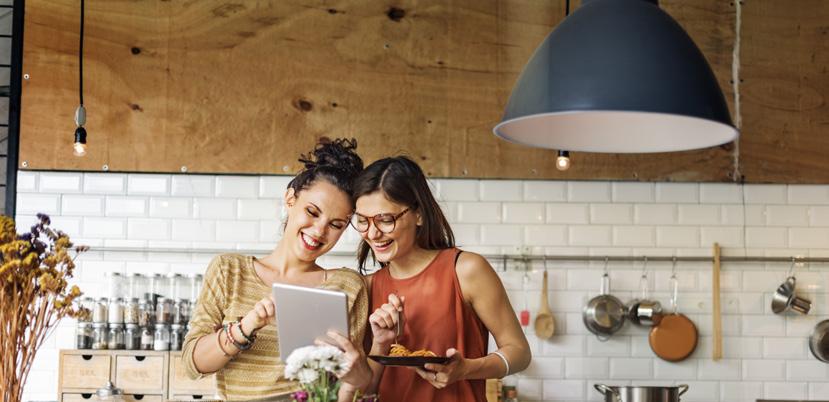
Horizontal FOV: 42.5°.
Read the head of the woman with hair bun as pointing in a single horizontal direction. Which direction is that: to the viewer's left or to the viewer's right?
to the viewer's right

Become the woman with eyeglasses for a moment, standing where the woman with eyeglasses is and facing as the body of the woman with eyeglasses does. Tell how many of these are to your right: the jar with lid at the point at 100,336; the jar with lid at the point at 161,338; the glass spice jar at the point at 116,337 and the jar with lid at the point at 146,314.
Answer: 4

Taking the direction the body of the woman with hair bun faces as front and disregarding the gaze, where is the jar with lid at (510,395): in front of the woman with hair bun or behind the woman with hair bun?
behind

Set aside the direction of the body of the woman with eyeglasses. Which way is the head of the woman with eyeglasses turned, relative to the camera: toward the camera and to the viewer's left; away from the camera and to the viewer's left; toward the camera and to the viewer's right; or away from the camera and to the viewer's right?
toward the camera and to the viewer's left

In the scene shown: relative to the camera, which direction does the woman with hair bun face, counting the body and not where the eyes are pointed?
toward the camera

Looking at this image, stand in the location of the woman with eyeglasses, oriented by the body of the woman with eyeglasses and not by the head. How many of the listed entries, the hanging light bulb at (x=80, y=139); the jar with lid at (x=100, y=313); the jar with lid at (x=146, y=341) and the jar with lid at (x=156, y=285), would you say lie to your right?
4

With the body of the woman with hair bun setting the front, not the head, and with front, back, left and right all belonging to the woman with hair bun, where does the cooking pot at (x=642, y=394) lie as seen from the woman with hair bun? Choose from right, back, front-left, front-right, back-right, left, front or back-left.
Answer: back-left

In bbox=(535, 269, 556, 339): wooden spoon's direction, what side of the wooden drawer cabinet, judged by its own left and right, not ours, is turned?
left

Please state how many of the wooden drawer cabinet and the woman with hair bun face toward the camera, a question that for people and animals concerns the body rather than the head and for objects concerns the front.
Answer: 2

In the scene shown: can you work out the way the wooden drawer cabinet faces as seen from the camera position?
facing the viewer

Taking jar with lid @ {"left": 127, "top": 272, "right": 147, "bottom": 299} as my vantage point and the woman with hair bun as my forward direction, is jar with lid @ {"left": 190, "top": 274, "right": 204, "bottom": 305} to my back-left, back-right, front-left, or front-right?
front-left

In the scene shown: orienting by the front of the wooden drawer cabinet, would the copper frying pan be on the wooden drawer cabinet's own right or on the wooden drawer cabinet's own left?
on the wooden drawer cabinet's own left

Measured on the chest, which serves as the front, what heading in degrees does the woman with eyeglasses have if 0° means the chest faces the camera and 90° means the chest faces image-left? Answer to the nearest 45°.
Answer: approximately 45°
